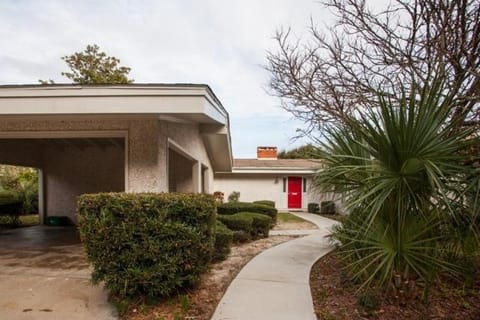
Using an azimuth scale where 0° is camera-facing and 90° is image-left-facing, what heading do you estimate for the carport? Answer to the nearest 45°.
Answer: approximately 0°

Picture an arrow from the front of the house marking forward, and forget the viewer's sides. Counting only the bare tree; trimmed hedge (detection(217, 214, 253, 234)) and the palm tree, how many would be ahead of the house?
3

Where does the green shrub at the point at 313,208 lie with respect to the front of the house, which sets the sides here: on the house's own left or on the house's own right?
on the house's own left

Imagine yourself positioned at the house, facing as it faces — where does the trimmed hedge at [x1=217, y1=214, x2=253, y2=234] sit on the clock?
The trimmed hedge is roughly at 12 o'clock from the house.

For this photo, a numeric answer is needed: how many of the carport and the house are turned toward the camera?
2

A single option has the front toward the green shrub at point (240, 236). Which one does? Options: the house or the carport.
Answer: the house

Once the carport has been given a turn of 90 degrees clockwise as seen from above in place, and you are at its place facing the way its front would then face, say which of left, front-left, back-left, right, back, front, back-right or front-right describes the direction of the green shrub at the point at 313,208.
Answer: back-right
